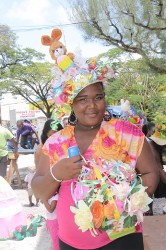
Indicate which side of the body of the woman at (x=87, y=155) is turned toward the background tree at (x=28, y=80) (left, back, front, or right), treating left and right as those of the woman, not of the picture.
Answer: back

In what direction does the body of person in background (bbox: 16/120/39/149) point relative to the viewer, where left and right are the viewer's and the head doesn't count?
facing the viewer and to the left of the viewer

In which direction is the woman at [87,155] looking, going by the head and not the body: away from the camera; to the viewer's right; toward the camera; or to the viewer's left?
toward the camera

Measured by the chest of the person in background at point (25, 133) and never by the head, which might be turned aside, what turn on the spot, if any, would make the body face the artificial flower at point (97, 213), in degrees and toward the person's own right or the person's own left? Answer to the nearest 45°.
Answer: approximately 45° to the person's own left

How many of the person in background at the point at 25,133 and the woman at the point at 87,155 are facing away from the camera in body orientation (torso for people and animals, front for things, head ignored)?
0

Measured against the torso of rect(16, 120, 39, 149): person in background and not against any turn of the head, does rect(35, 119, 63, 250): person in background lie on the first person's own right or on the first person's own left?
on the first person's own left

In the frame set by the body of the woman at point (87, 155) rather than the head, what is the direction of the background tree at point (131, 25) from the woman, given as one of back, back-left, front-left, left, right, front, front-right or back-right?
back

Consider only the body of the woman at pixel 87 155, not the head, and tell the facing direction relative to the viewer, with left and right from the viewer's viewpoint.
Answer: facing the viewer

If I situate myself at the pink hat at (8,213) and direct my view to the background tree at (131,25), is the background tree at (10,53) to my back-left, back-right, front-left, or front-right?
front-left

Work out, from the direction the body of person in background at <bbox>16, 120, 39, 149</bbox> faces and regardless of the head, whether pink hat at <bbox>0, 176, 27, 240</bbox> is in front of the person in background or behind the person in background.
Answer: in front

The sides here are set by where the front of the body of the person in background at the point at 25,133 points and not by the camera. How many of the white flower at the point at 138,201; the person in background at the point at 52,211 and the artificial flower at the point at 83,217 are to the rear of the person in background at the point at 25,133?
0
